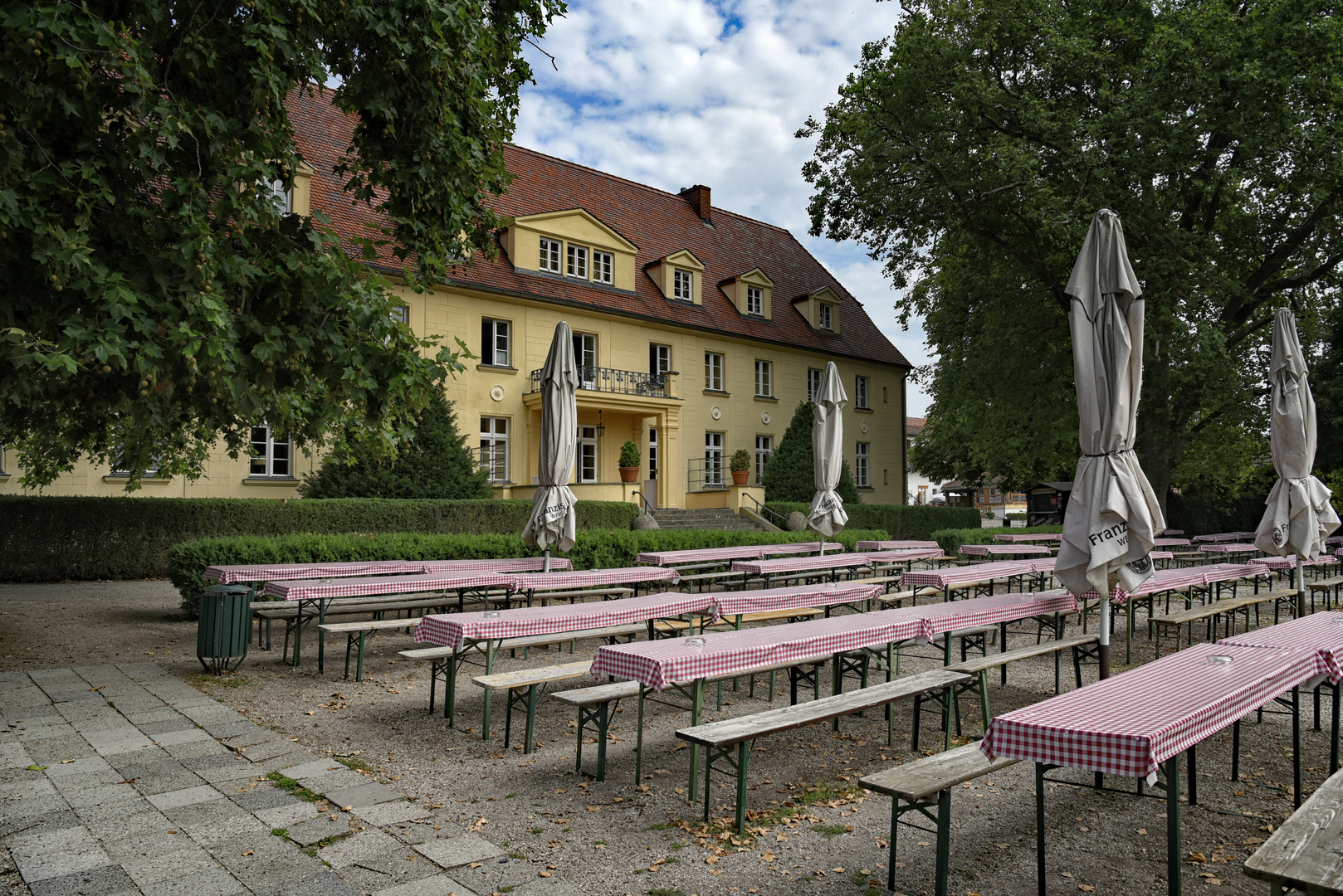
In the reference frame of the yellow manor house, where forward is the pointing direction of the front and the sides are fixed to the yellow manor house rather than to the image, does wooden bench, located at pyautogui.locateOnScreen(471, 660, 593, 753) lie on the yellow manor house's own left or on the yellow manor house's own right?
on the yellow manor house's own right

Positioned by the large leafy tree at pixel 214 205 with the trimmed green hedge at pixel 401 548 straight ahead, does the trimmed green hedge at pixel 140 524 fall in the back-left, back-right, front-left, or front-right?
front-left

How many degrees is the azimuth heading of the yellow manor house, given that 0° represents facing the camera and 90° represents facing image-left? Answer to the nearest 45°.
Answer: approximately 315°

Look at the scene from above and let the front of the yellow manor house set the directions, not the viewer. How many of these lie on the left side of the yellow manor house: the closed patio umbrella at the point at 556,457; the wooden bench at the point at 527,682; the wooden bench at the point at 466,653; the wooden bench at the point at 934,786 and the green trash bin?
0

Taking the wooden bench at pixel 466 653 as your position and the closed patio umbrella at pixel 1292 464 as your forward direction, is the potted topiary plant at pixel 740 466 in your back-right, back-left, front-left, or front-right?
front-left

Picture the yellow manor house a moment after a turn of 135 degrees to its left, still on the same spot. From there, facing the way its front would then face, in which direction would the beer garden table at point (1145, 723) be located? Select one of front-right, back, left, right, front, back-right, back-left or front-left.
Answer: back

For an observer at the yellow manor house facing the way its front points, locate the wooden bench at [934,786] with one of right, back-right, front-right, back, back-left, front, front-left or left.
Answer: front-right

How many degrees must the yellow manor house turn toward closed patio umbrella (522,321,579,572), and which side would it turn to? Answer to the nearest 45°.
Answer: approximately 45° to its right

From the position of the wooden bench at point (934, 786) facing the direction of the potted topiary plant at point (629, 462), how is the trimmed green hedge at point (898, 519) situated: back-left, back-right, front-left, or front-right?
front-right

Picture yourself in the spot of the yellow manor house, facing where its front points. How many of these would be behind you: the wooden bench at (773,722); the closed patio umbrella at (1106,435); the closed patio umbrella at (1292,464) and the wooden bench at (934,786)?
0

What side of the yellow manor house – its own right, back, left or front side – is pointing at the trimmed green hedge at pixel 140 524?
right

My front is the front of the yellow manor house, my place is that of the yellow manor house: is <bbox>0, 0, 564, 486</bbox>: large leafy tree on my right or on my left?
on my right

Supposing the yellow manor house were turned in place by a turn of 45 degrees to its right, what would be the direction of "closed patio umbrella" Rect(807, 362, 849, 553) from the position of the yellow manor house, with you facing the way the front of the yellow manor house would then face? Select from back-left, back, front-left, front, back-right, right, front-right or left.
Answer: front

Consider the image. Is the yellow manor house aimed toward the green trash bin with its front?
no

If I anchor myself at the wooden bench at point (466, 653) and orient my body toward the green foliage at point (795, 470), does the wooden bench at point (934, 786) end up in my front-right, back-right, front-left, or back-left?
back-right

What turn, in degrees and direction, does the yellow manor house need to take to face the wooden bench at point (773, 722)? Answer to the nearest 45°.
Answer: approximately 45° to its right

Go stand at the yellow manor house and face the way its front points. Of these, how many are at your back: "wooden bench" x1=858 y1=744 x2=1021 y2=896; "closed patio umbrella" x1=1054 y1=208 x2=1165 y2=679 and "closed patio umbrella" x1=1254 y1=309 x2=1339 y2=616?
0

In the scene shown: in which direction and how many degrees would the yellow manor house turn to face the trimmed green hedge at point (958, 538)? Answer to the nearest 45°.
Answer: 0° — it already faces it

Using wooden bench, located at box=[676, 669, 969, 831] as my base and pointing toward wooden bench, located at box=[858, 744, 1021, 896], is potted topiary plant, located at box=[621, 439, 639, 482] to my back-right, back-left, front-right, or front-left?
back-left
